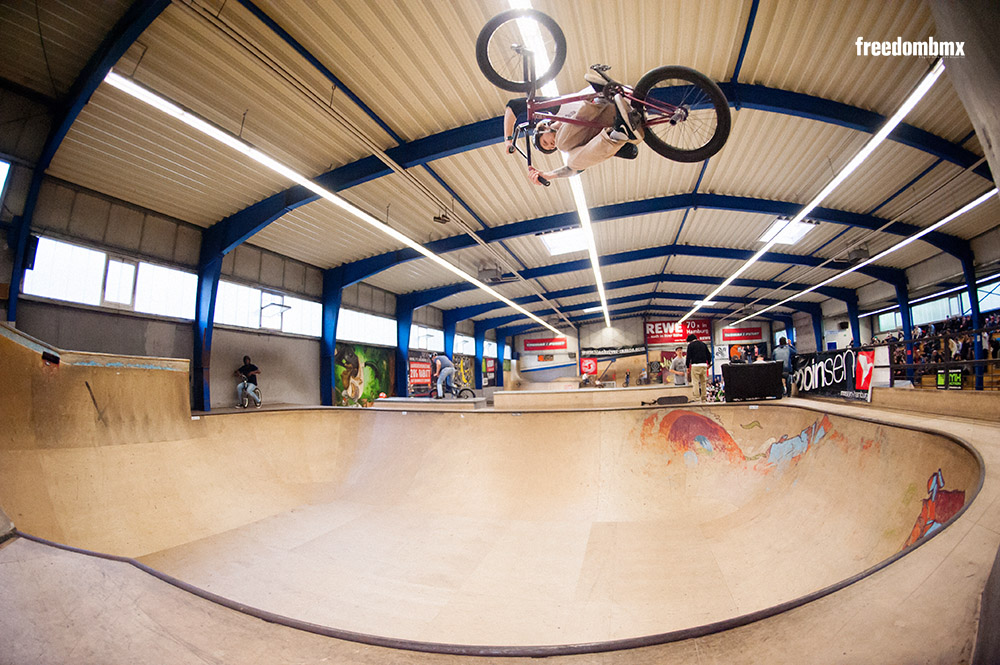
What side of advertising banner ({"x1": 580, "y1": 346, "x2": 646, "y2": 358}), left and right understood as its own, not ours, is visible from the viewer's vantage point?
front

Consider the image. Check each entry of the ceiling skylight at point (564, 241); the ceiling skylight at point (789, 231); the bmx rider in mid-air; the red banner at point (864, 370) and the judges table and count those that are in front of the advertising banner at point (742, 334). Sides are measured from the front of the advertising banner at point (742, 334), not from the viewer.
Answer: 5

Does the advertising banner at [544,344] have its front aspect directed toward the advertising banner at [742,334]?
no

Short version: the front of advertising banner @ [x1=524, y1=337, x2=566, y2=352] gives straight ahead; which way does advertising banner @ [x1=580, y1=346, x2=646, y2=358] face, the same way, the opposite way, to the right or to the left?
the same way

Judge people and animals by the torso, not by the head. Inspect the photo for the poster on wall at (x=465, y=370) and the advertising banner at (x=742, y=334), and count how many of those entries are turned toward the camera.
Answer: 2

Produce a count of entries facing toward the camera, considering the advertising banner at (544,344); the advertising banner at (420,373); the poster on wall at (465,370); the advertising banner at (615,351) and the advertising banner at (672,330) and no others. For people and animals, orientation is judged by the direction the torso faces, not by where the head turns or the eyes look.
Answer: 5

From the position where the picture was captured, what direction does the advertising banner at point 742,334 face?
facing the viewer

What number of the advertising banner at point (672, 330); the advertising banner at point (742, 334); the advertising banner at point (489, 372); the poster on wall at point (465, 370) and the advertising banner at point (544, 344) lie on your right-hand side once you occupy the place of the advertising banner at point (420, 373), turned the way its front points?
0

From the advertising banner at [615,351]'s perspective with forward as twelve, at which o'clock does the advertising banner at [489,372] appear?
the advertising banner at [489,372] is roughly at 2 o'clock from the advertising banner at [615,351].

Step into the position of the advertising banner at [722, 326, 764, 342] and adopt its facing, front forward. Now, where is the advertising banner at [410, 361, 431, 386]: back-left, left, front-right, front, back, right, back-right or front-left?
front-right

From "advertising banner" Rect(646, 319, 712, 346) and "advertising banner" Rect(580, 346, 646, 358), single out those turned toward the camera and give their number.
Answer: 2

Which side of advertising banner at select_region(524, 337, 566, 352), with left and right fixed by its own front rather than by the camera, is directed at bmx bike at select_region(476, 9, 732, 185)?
front

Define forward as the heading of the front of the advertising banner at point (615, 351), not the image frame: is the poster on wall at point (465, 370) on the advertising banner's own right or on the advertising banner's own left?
on the advertising banner's own right

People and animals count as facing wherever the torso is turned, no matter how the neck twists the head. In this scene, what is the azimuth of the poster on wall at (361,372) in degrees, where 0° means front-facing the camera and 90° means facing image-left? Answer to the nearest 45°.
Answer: approximately 315°
